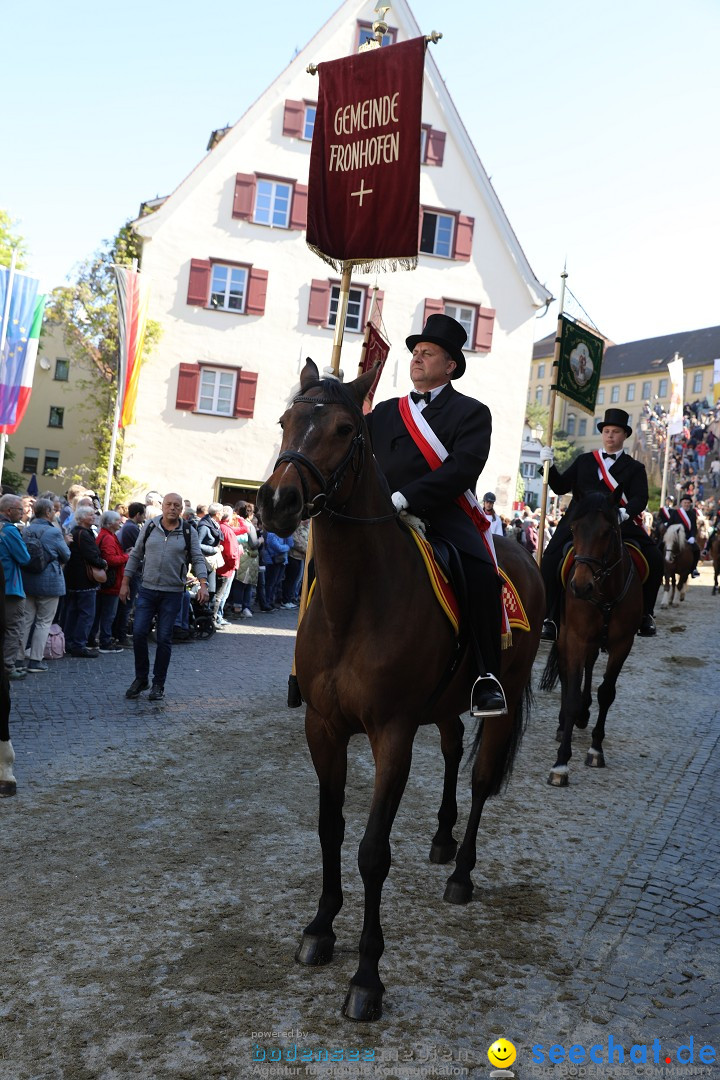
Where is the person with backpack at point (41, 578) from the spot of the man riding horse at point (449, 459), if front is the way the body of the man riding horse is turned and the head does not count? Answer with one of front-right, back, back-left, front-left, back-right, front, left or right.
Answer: right

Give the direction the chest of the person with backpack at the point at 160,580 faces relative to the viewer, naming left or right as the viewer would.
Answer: facing the viewer

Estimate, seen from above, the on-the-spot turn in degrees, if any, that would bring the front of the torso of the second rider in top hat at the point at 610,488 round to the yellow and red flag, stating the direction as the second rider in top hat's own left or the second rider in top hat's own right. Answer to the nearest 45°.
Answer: approximately 135° to the second rider in top hat's own right

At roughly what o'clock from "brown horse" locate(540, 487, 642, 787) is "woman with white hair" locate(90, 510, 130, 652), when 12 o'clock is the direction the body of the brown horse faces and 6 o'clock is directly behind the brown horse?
The woman with white hair is roughly at 4 o'clock from the brown horse.

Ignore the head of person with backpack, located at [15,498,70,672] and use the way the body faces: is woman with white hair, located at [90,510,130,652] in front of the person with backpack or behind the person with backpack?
in front

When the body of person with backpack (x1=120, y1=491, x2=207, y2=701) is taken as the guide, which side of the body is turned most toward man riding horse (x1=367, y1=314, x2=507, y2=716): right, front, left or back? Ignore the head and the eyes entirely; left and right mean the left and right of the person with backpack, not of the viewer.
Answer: front

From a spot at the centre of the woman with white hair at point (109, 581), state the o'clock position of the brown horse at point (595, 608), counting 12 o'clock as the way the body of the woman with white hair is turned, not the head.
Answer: The brown horse is roughly at 2 o'clock from the woman with white hair.

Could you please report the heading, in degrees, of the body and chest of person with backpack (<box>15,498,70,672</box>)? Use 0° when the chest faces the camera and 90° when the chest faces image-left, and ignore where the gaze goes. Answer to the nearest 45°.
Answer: approximately 225°

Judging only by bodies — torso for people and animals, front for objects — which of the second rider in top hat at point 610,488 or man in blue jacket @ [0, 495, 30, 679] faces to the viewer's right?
the man in blue jacket

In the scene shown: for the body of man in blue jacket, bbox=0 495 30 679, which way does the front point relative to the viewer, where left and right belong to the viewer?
facing to the right of the viewer

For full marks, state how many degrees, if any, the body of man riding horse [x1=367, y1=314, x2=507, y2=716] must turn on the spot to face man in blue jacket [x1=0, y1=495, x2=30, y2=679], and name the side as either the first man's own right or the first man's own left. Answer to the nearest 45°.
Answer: approximately 90° to the first man's own right

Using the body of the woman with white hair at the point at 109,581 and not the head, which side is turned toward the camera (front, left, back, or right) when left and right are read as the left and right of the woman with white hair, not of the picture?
right

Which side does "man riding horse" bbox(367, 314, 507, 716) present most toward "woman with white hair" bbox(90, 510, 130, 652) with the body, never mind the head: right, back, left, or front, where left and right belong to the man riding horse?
right
